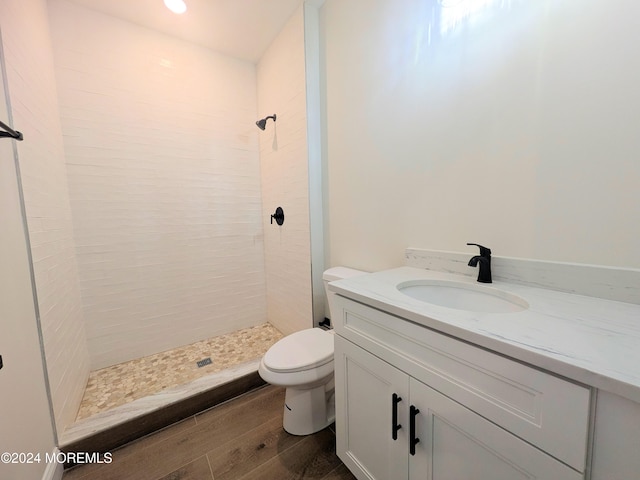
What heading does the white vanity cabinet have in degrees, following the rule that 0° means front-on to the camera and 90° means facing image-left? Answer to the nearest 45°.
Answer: approximately 45°

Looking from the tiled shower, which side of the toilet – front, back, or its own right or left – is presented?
right

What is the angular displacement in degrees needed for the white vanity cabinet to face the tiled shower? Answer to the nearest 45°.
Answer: approximately 45° to its right

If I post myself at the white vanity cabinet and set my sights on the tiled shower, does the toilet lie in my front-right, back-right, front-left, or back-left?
front-right

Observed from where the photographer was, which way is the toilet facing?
facing the viewer and to the left of the viewer

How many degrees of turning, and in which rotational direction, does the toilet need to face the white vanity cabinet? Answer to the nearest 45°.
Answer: approximately 90° to its left

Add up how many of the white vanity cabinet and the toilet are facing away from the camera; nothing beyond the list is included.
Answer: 0
